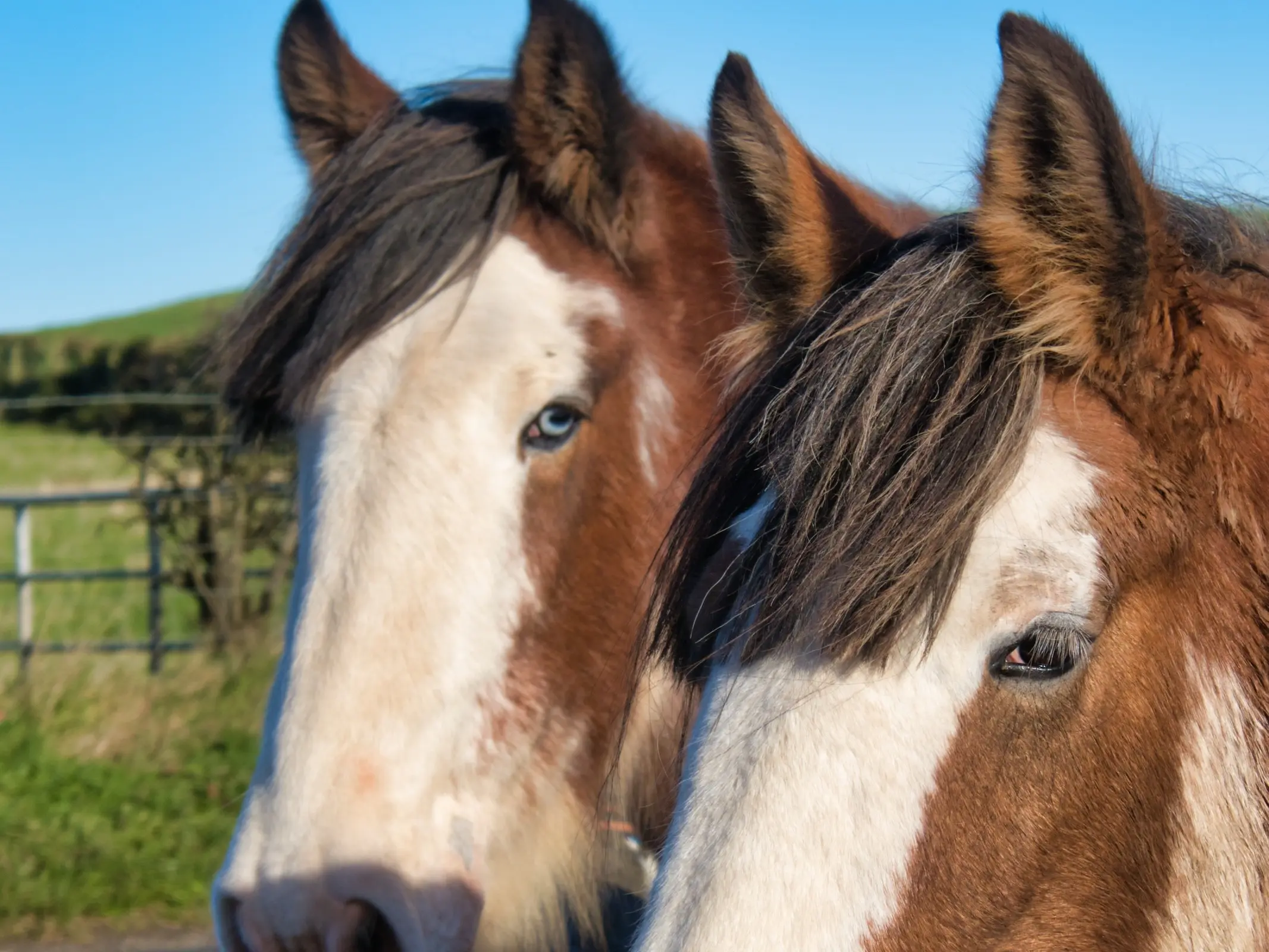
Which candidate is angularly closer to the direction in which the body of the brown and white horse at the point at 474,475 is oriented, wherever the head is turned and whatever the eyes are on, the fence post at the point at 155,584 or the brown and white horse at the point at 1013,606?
the brown and white horse

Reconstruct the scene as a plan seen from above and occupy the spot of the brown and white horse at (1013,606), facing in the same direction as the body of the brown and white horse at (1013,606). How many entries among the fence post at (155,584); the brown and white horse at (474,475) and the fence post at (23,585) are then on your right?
3

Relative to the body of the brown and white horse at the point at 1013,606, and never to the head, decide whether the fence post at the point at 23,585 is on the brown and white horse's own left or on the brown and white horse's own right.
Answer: on the brown and white horse's own right

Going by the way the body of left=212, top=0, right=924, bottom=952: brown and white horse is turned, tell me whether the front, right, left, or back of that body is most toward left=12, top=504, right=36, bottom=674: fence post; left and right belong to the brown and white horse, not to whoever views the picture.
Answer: right

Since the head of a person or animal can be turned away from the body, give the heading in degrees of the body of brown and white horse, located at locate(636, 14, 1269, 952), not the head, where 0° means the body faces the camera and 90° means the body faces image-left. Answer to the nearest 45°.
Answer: approximately 45°

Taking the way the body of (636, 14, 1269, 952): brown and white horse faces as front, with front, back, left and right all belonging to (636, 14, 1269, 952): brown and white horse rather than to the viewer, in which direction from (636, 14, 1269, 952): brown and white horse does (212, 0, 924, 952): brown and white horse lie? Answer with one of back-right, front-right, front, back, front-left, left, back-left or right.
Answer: right

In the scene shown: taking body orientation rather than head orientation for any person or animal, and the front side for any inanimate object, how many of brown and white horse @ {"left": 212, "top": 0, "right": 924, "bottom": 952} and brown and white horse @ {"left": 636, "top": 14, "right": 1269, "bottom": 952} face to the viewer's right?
0
